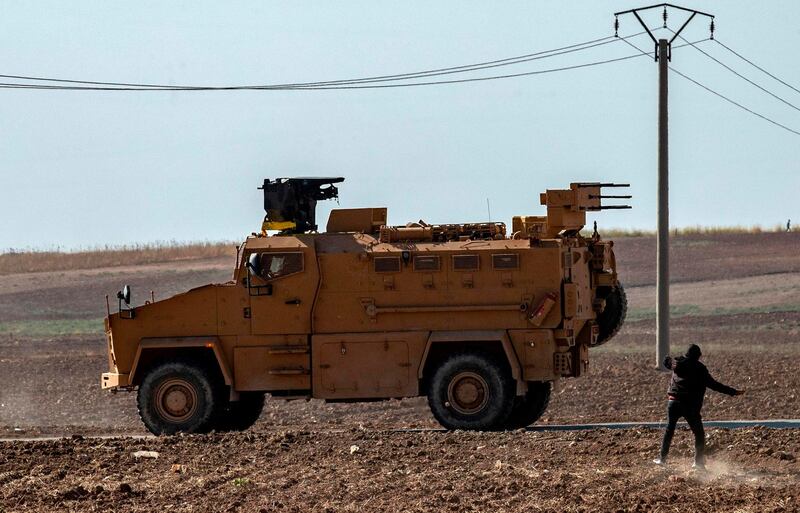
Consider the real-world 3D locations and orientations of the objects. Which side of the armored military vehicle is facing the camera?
left

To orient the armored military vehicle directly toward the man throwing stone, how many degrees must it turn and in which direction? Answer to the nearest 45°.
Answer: approximately 135° to its left

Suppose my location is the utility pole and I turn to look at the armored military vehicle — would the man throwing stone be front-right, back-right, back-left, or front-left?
front-left

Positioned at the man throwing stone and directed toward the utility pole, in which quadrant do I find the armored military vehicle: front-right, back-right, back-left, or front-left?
front-left

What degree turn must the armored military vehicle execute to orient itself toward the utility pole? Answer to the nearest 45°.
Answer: approximately 135° to its right

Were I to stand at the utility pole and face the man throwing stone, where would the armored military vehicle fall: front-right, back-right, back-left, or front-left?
front-right
